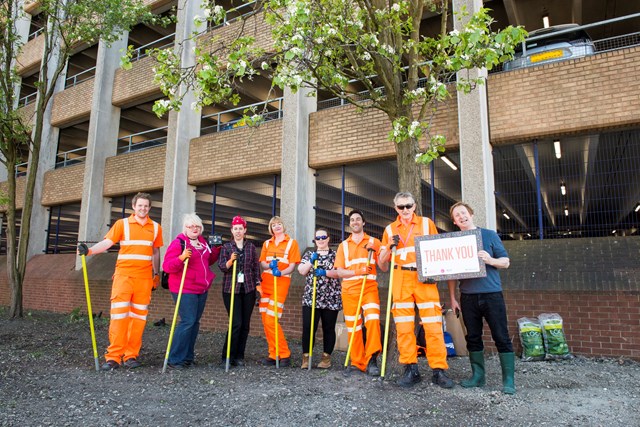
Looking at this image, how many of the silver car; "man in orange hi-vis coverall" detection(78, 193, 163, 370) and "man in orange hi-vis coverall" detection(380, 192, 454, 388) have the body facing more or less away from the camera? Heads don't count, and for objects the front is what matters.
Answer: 1

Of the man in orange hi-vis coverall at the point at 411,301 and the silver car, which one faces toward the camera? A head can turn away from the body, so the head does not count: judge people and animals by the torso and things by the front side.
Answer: the man in orange hi-vis coverall

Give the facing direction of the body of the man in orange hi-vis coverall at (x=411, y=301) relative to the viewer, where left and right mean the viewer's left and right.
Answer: facing the viewer

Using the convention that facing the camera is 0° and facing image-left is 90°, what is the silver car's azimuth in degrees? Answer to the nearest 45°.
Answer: approximately 180°

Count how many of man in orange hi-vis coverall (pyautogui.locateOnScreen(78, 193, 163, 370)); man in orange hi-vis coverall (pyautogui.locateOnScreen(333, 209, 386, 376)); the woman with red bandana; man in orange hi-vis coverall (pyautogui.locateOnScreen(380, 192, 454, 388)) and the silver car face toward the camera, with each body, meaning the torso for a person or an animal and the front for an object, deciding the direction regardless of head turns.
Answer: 4

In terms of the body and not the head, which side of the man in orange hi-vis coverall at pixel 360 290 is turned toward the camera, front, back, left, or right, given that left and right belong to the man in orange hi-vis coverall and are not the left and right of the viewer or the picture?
front

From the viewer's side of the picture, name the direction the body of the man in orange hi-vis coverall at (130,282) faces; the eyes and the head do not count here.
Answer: toward the camera

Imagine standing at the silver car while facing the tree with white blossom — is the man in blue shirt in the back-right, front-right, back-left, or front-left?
front-left

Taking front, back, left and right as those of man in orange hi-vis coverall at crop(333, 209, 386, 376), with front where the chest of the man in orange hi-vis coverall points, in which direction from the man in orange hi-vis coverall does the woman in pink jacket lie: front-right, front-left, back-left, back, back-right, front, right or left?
right

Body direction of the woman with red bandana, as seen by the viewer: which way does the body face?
toward the camera

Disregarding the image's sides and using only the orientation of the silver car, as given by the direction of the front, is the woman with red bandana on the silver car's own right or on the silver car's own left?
on the silver car's own left

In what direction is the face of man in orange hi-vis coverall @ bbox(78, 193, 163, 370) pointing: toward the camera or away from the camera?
toward the camera

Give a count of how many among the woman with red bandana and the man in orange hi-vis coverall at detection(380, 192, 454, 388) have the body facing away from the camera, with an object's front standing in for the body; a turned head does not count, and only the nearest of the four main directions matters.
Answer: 0

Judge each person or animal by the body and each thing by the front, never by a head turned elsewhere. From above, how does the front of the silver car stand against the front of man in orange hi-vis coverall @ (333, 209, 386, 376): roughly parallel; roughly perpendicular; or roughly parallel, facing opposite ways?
roughly parallel, facing opposite ways

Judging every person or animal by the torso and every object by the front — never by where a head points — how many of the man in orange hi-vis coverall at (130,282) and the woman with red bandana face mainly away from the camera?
0
